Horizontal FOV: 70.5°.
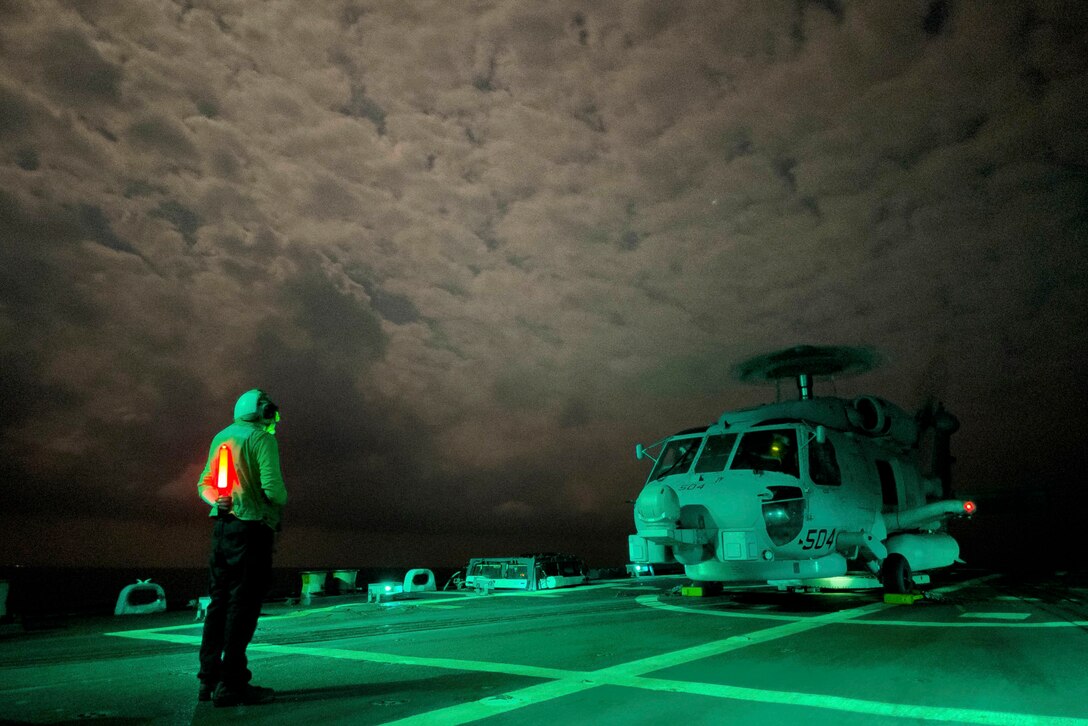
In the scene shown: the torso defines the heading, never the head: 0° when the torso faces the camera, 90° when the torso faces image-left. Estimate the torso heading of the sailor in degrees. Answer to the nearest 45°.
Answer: approximately 225°

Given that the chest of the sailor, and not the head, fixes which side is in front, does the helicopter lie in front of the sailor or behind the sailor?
in front

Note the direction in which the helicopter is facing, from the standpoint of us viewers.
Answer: facing the viewer and to the left of the viewer

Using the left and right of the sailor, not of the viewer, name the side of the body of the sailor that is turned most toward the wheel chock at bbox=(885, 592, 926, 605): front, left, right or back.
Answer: front

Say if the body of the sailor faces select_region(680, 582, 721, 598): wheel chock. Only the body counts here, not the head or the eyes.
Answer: yes
